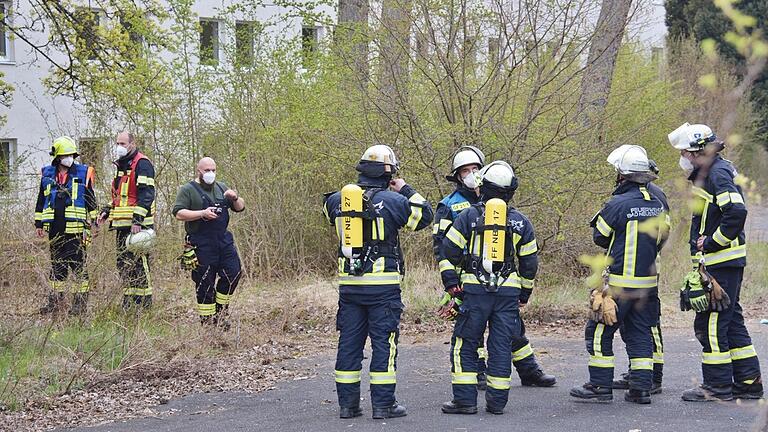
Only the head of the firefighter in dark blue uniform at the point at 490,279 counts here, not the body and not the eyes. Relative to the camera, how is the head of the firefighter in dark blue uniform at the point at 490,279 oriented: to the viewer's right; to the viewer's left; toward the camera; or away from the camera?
away from the camera

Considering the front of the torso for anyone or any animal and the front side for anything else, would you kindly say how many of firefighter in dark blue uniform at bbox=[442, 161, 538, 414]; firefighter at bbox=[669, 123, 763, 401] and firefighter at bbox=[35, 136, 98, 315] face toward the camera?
1

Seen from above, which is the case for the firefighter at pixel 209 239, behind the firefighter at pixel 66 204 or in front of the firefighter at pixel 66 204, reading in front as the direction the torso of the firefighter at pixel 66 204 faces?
in front

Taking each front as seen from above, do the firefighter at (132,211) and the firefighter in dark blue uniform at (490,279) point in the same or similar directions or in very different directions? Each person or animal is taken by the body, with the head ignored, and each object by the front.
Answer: very different directions

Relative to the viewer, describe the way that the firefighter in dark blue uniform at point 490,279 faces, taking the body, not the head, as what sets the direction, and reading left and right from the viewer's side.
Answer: facing away from the viewer

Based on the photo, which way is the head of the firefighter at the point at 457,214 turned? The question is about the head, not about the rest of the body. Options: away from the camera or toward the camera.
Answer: toward the camera

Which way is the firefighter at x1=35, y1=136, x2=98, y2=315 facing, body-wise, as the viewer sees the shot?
toward the camera

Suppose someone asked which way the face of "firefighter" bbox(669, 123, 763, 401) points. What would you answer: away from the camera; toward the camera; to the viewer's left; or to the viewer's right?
to the viewer's left

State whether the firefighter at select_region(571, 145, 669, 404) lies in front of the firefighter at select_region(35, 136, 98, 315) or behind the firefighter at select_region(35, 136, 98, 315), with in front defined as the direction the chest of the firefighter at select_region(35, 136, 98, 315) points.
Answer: in front

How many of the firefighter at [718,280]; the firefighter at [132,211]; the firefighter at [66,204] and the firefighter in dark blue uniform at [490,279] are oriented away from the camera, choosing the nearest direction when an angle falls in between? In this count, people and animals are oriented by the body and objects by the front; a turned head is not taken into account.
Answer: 1

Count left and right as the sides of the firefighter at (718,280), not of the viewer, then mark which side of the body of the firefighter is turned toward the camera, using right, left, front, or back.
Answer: left

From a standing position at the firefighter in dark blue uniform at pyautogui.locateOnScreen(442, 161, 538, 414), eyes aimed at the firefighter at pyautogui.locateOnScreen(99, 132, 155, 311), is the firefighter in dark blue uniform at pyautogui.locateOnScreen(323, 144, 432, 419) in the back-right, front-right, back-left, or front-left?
front-left

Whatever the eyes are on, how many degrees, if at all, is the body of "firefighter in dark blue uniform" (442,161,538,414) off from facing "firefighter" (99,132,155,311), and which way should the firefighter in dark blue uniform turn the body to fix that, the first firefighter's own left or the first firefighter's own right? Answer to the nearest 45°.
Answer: approximately 45° to the first firefighter's own left

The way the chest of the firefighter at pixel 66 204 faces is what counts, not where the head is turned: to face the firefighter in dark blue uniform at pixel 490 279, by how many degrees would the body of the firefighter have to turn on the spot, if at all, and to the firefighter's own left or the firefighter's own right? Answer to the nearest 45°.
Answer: approximately 45° to the firefighter's own left

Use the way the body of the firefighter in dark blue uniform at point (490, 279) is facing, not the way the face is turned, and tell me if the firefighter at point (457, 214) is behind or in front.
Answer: in front

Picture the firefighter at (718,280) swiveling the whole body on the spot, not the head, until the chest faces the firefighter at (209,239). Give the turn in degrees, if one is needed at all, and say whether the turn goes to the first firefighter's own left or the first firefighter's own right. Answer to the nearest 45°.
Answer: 0° — they already face them

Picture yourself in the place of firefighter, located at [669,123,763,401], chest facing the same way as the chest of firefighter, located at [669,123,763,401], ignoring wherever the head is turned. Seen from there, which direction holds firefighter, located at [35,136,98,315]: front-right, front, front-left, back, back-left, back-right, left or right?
front

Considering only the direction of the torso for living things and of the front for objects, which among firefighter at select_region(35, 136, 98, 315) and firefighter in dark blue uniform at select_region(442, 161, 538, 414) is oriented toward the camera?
the firefighter
